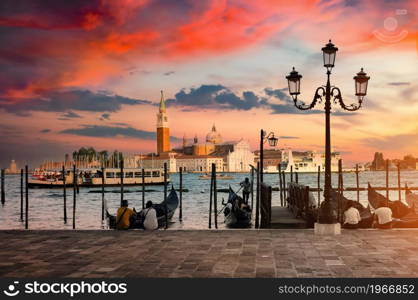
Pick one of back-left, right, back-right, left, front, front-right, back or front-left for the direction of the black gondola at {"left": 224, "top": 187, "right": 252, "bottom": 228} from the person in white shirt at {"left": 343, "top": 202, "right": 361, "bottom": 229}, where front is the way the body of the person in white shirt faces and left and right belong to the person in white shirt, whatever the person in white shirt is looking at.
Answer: front-left

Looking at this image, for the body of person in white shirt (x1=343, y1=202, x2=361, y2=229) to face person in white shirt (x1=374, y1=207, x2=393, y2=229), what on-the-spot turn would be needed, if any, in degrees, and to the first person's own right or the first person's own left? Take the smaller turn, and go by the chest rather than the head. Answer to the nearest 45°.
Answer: approximately 45° to the first person's own right

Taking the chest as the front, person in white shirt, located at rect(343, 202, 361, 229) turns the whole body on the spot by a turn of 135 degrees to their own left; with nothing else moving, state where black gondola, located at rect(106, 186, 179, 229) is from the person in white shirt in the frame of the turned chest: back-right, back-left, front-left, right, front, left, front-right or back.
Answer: right

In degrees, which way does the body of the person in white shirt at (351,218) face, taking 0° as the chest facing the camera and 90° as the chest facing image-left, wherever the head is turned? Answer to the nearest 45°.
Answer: approximately 180°

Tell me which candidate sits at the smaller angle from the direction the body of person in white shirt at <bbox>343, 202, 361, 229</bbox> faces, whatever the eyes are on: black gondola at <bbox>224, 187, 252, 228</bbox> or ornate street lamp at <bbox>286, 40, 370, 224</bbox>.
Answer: the black gondola

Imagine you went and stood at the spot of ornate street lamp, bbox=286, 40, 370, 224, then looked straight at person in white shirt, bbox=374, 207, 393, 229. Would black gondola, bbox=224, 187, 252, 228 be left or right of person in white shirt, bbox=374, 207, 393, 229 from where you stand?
left
